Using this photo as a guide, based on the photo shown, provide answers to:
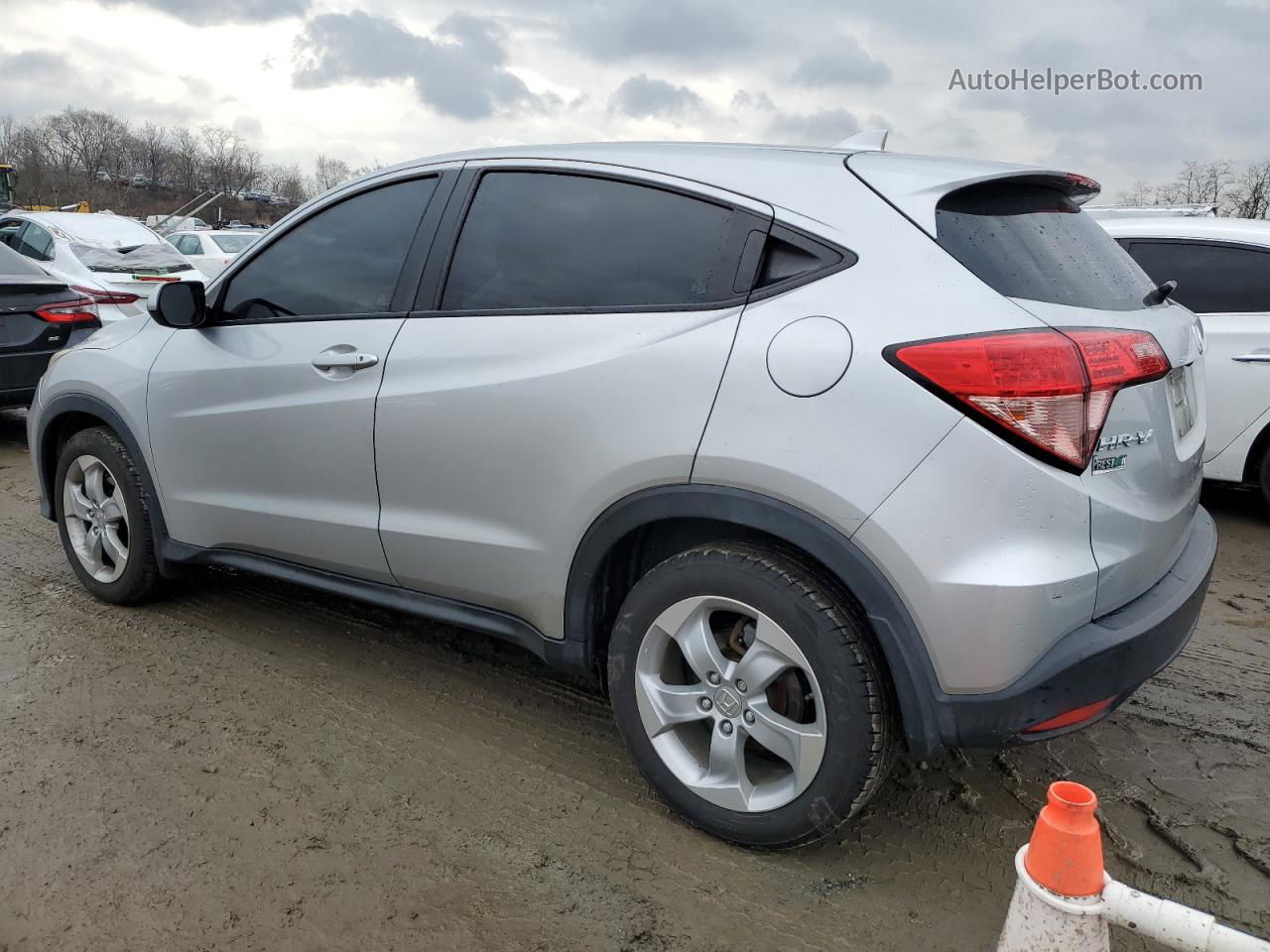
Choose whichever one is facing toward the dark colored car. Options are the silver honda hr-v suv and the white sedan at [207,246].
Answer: the silver honda hr-v suv

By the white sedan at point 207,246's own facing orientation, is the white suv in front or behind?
behind

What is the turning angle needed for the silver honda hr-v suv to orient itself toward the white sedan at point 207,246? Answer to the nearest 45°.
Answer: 0° — it already faces it

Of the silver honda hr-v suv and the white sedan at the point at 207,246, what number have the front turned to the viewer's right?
0

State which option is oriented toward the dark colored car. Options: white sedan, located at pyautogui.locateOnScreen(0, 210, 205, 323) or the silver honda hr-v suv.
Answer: the silver honda hr-v suv

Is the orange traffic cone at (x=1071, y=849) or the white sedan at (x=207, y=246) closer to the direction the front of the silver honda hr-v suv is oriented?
the white sedan

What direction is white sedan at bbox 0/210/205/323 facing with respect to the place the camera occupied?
facing away from the viewer and to the left of the viewer

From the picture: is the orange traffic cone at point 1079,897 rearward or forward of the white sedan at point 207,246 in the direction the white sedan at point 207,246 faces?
rearward

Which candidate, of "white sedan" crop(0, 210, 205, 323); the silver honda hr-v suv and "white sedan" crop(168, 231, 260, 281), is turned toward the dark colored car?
the silver honda hr-v suv

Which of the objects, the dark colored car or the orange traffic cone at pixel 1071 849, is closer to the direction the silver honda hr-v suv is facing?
the dark colored car

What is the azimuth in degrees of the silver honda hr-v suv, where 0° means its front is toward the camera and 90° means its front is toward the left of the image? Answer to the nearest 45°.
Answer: approximately 135°

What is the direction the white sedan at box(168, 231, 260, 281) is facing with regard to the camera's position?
facing away from the viewer and to the left of the viewer
